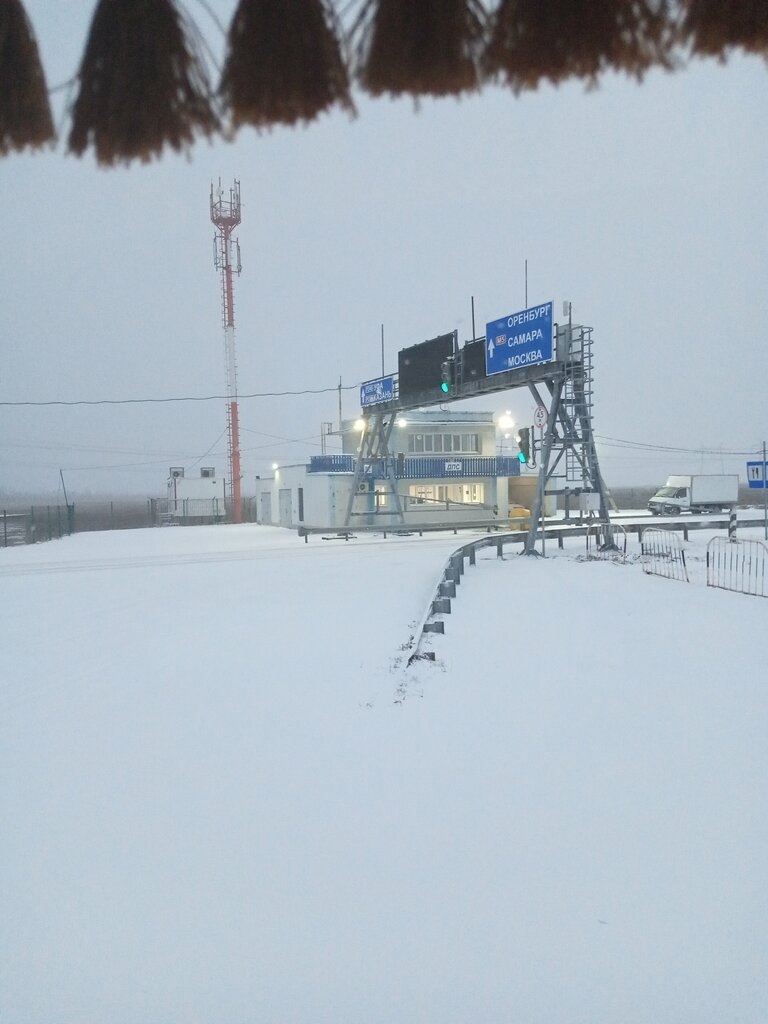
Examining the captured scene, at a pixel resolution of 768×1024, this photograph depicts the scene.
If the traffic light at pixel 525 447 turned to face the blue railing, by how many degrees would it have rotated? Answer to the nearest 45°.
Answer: approximately 135° to its right

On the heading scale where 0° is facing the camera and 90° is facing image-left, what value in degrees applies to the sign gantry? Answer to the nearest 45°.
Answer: approximately 45°

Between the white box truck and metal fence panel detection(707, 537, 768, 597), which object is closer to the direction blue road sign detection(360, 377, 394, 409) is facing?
the metal fence panel

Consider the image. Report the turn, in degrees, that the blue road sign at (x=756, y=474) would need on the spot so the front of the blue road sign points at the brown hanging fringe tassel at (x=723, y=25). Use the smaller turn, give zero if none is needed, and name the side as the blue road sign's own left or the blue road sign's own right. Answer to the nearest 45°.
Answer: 0° — it already faces it

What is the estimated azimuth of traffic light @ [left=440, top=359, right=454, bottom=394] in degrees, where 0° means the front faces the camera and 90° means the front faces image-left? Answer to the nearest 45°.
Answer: approximately 45°

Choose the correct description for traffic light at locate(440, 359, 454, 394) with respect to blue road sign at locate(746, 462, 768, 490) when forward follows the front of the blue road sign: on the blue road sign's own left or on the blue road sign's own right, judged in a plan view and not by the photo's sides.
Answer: on the blue road sign's own right

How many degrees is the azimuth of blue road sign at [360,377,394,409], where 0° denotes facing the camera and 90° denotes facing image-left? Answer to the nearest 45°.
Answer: approximately 45°

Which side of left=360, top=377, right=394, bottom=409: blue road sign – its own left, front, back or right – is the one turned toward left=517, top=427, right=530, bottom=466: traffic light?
left

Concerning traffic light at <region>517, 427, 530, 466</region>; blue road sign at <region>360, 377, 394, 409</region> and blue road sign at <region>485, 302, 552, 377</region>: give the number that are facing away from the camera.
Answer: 0

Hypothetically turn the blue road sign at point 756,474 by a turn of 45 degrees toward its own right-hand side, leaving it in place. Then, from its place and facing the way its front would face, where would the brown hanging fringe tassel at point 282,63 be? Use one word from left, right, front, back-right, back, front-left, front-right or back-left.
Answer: front-left

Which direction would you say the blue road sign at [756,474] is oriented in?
toward the camera

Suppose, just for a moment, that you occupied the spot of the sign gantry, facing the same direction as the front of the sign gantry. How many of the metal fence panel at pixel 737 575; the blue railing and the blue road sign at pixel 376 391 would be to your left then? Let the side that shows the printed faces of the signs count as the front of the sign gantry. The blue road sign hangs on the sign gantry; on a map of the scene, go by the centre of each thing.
1

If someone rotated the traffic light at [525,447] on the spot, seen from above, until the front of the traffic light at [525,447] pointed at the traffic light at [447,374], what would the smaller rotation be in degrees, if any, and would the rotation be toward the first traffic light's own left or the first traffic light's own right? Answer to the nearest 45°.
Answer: approximately 90° to the first traffic light's own right

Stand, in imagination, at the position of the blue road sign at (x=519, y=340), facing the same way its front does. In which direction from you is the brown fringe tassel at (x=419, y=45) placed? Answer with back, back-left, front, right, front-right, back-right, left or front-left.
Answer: front-left
